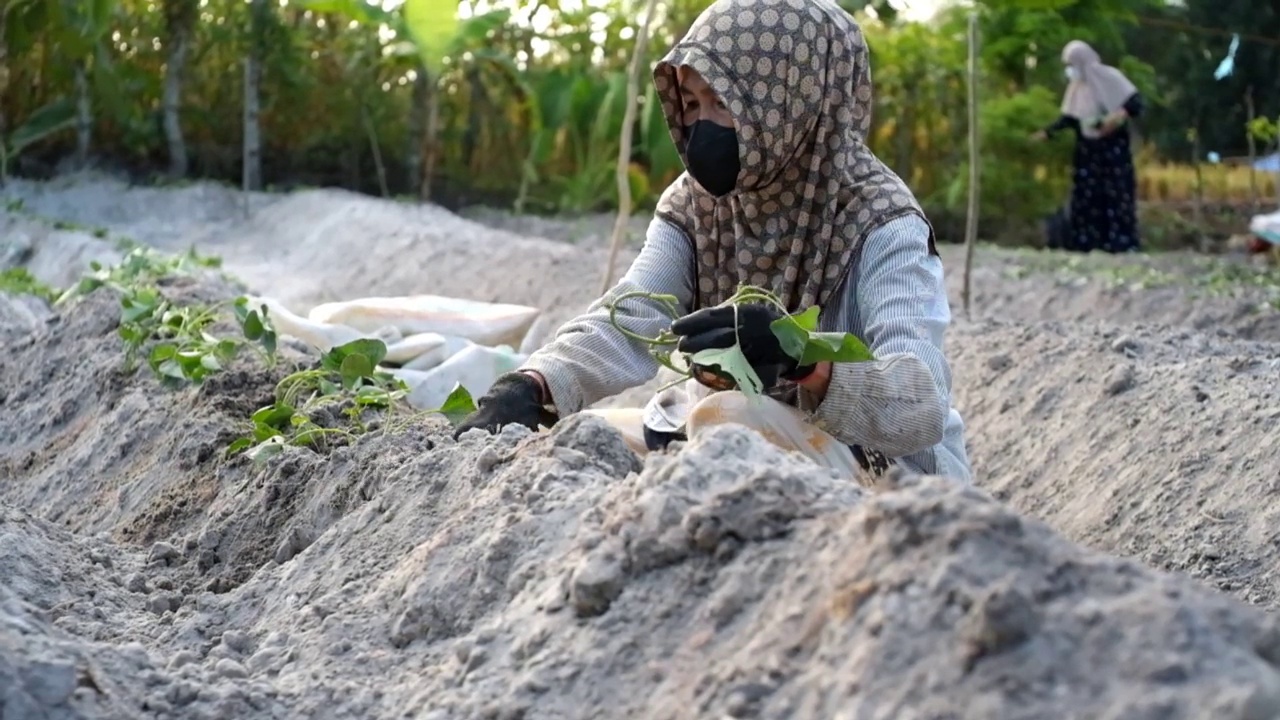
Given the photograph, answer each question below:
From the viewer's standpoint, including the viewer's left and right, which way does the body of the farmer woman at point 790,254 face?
facing the viewer and to the left of the viewer

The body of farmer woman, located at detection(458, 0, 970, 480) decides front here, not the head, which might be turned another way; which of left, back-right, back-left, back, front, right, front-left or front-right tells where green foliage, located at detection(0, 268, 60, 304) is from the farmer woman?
right

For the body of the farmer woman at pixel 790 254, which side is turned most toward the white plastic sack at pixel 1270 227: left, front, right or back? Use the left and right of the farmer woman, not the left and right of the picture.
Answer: back

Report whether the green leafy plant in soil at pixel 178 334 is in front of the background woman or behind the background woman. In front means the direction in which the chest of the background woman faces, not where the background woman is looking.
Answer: in front

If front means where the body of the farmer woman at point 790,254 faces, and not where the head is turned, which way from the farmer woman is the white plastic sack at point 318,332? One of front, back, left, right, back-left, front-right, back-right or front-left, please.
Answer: right

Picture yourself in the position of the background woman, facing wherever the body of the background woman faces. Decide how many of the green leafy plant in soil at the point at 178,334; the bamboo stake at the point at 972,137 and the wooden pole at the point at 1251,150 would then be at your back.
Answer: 1

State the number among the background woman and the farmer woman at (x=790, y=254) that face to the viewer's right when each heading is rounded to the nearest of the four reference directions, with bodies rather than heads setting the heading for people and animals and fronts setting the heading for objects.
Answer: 0

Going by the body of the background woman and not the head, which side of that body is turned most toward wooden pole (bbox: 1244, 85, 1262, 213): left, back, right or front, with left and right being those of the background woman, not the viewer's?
back

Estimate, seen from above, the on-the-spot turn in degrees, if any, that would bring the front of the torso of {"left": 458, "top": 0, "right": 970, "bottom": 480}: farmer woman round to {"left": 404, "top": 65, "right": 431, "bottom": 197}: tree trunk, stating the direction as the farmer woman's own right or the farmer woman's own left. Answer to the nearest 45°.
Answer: approximately 135° to the farmer woman's own right

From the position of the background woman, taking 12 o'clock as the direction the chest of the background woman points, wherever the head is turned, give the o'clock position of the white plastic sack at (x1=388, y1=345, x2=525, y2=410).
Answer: The white plastic sack is roughly at 11 o'clock from the background woman.

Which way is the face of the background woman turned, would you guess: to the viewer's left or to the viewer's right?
to the viewer's left

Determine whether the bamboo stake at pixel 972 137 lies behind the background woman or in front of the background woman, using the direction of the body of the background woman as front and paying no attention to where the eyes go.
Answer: in front

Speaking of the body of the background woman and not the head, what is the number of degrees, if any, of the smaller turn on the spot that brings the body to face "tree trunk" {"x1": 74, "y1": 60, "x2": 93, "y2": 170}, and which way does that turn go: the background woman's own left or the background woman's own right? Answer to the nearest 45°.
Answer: approximately 45° to the background woman's own right
